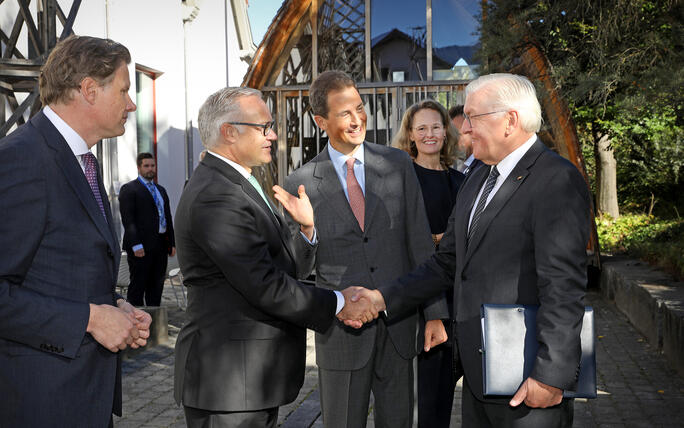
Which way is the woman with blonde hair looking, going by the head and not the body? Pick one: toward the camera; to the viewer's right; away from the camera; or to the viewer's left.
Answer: toward the camera

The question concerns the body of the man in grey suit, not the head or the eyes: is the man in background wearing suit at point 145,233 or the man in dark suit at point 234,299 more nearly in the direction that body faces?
the man in dark suit

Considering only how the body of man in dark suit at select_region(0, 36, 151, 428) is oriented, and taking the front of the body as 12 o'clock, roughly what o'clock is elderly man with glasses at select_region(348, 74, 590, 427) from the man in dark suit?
The elderly man with glasses is roughly at 12 o'clock from the man in dark suit.

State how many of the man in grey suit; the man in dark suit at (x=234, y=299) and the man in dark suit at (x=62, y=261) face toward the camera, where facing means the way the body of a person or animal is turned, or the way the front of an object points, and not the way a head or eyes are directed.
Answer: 1

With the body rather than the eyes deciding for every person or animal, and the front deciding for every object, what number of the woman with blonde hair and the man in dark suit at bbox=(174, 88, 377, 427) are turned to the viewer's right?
1

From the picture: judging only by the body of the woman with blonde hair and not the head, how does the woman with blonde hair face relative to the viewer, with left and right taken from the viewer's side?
facing the viewer

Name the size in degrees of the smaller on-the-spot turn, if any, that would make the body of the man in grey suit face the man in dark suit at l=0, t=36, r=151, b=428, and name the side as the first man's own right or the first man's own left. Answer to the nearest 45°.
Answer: approximately 45° to the first man's own right

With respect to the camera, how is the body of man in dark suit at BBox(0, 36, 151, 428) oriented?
to the viewer's right

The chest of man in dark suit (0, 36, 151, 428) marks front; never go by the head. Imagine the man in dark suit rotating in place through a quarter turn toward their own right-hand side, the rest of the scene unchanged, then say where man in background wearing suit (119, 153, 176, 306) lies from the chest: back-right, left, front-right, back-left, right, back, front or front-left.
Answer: back

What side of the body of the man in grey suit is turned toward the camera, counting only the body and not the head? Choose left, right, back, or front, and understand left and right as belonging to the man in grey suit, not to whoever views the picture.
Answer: front

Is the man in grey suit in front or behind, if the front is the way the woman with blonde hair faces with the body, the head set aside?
in front

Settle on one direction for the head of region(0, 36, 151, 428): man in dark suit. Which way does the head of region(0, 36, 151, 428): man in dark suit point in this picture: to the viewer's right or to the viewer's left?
to the viewer's right

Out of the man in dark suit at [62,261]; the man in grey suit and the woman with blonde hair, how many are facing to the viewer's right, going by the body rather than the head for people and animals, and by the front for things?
1

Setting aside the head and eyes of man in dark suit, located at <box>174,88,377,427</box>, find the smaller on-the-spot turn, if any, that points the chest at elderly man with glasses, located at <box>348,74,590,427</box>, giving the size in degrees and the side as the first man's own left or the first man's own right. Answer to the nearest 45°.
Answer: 0° — they already face them

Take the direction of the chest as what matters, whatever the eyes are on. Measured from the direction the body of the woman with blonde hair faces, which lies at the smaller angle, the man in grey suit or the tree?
the man in grey suit

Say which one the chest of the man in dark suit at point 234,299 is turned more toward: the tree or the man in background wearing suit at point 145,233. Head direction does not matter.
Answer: the tree

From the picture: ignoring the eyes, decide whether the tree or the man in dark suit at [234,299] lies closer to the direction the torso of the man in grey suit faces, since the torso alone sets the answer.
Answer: the man in dark suit
